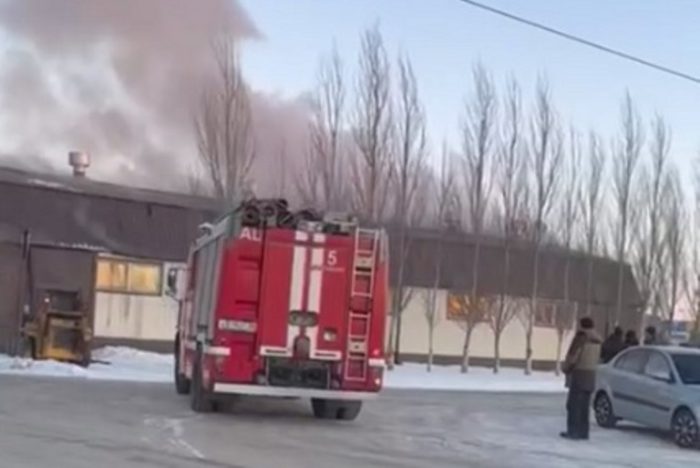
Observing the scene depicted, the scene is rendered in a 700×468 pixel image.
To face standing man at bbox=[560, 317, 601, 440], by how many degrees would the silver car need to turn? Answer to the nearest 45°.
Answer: approximately 90° to its right

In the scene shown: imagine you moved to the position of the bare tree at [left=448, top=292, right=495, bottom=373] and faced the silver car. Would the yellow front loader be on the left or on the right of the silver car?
right

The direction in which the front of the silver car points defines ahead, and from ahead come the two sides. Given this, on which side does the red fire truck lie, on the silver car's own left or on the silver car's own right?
on the silver car's own right

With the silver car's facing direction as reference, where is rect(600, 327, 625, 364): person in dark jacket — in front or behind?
behind

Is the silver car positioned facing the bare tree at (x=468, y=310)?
no

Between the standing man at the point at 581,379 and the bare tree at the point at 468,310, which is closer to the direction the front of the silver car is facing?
the standing man

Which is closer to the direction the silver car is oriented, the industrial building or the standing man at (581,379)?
the standing man
